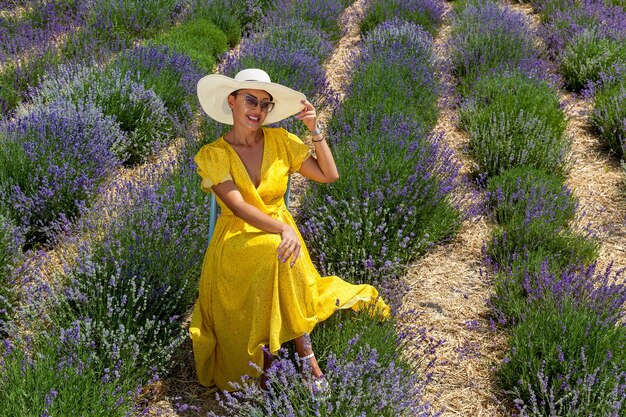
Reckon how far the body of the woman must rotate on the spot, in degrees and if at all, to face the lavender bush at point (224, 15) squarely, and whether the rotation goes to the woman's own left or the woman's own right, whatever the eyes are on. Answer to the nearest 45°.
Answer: approximately 135° to the woman's own left

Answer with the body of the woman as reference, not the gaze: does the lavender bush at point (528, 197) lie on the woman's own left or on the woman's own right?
on the woman's own left

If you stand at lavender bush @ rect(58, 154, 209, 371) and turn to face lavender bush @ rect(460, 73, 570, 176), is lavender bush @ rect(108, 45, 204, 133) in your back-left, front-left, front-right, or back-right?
front-left

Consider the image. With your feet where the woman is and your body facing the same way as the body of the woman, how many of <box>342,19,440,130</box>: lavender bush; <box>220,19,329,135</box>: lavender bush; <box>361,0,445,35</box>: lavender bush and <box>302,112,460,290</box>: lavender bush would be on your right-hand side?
0

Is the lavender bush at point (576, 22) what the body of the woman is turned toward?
no

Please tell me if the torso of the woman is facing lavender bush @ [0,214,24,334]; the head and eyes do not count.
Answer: no

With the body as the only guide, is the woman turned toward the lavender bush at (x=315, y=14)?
no

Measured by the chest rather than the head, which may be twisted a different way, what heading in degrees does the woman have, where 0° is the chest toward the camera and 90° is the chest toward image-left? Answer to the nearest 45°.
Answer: approximately 315°

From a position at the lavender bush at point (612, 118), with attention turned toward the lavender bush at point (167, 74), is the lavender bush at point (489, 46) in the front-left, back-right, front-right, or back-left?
front-right

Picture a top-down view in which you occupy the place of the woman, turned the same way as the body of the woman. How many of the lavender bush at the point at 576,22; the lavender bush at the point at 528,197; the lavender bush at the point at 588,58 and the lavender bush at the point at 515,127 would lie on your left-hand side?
4

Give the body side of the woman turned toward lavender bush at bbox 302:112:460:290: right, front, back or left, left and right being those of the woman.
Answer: left

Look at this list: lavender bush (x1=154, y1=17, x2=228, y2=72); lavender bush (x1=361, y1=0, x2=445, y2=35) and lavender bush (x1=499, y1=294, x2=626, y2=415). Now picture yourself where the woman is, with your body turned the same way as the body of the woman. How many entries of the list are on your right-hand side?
0

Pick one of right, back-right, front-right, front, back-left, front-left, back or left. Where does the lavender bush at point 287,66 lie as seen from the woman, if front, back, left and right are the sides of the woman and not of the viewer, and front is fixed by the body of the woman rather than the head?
back-left

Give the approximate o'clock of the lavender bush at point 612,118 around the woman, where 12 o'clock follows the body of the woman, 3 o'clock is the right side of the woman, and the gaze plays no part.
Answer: The lavender bush is roughly at 9 o'clock from the woman.

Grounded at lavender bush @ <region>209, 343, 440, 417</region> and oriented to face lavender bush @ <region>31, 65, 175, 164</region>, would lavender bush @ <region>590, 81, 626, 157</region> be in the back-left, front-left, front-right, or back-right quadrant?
front-right

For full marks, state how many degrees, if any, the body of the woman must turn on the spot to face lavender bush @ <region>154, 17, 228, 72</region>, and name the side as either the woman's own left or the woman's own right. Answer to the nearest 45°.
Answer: approximately 135° to the woman's own left
